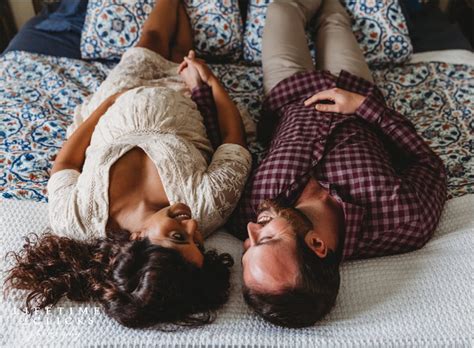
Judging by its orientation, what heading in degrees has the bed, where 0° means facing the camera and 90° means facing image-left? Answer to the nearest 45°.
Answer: approximately 0°
